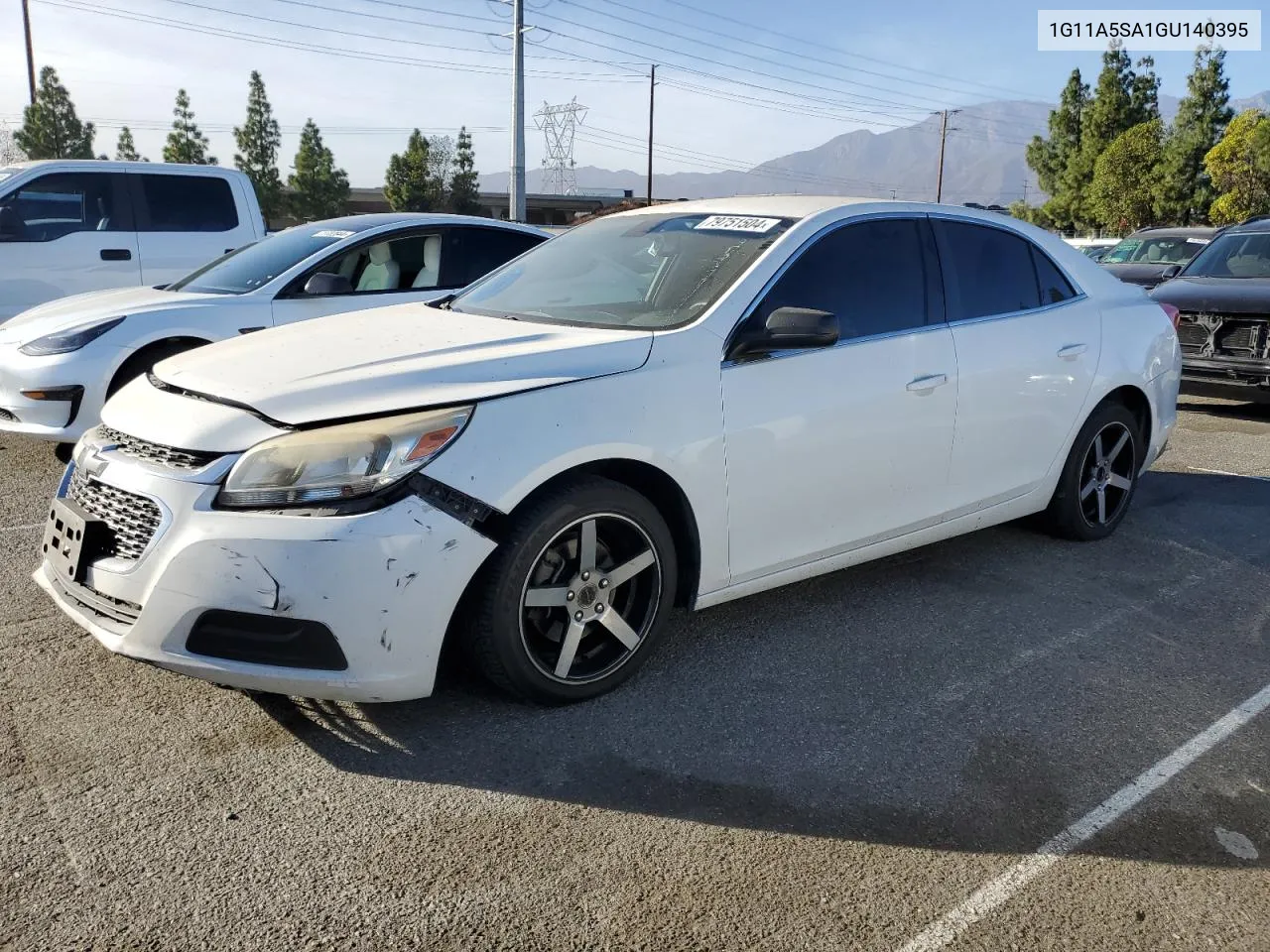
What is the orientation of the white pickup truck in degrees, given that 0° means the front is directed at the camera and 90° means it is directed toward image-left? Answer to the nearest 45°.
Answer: approximately 90°

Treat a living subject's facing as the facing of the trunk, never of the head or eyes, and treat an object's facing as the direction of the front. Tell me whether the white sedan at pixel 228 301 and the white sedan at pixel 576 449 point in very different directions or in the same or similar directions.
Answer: same or similar directions

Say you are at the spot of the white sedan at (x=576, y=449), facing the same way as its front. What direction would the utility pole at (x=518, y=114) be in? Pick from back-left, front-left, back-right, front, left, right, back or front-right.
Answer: back-right

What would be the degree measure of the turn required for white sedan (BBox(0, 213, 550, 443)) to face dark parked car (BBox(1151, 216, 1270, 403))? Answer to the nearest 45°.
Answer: approximately 135° to its left

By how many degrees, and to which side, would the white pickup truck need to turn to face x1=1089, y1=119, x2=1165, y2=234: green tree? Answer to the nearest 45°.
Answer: approximately 135° to its right

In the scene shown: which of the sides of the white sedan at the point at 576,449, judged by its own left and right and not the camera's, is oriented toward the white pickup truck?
right

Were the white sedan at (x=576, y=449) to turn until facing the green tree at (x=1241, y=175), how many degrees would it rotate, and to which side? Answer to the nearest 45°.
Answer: approximately 180°

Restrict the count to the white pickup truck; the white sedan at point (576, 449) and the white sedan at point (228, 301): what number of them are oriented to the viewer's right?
0

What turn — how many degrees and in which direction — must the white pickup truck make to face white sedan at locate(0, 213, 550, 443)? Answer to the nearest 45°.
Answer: approximately 90° to its left

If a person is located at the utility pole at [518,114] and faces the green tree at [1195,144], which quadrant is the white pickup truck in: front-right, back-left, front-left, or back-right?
back-right

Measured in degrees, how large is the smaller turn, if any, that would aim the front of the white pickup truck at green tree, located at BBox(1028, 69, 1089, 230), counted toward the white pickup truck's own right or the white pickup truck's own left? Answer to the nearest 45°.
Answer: approximately 135° to the white pickup truck's own right

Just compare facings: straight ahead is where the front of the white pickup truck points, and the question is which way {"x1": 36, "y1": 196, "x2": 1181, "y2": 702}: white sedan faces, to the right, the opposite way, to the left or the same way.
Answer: the same way

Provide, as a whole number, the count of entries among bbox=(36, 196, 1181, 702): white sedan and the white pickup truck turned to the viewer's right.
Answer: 0

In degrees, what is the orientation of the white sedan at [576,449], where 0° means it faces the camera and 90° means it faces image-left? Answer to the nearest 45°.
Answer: approximately 45°

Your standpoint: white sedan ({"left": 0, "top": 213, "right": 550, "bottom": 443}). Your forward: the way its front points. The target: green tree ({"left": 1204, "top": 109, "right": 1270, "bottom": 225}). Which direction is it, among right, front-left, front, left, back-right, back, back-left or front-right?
back

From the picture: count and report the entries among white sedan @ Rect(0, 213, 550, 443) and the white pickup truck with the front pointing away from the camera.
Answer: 0

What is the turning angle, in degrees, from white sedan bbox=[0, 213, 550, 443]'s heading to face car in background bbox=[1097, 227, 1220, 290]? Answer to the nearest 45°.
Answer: approximately 180°
